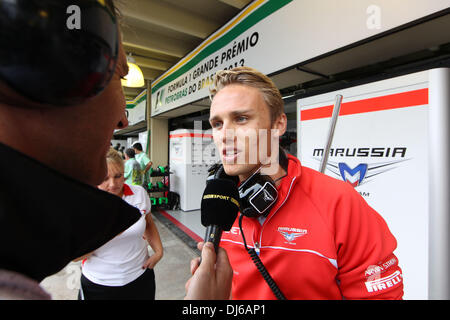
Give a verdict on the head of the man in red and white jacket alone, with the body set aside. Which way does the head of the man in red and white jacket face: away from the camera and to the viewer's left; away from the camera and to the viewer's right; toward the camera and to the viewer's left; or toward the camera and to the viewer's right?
toward the camera and to the viewer's left

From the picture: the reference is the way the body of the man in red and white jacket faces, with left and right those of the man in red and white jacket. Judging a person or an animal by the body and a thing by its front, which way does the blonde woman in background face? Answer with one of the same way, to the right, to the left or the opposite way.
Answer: to the left

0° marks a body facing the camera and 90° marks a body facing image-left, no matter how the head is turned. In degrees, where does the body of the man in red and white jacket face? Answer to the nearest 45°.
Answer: approximately 45°

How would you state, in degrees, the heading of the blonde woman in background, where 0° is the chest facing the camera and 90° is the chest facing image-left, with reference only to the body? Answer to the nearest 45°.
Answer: approximately 0°

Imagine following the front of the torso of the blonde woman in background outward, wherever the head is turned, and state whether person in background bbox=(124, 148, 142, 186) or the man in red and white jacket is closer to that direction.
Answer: the man in red and white jacket

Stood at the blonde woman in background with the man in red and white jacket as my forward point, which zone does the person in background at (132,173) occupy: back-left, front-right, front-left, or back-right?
back-left

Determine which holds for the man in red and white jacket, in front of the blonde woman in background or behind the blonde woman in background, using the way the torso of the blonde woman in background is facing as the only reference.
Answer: in front

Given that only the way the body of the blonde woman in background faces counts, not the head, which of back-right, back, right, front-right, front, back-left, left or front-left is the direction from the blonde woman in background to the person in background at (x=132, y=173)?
back
